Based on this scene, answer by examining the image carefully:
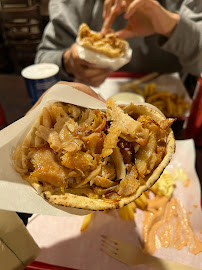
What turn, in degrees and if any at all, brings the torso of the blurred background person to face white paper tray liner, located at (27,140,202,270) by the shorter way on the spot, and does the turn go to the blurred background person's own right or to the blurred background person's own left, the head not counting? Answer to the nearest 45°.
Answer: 0° — they already face it

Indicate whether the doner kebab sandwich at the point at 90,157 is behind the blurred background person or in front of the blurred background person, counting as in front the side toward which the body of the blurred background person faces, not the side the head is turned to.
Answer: in front

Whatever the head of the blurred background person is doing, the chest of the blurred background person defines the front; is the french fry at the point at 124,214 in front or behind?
in front

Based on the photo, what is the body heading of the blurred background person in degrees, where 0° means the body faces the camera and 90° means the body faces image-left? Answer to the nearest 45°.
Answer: approximately 0°

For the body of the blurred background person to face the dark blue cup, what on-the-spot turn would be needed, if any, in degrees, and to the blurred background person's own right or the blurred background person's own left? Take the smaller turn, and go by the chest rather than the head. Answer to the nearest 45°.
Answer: approximately 45° to the blurred background person's own right
